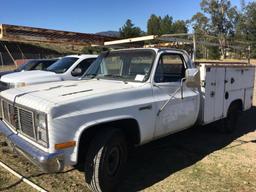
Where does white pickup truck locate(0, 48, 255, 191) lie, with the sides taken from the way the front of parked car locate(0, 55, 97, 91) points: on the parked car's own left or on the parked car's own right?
on the parked car's own left

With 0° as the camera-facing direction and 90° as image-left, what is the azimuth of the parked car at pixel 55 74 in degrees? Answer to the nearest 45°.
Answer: approximately 45°

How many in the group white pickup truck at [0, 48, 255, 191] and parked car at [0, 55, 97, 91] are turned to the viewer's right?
0

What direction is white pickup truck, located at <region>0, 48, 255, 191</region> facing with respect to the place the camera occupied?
facing the viewer and to the left of the viewer

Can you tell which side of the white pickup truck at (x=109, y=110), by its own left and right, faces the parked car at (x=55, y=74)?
right
